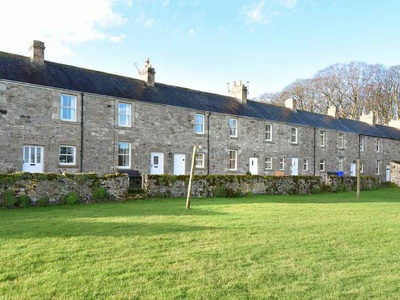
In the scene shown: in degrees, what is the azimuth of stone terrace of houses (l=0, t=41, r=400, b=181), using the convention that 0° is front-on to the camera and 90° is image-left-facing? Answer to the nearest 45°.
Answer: approximately 315°

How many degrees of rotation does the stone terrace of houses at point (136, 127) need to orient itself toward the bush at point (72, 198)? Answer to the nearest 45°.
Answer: approximately 45° to its right

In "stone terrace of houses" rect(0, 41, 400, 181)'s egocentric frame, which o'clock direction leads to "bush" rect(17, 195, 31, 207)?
The bush is roughly at 2 o'clock from the stone terrace of houses.

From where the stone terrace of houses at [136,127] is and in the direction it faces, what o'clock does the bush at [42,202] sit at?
The bush is roughly at 2 o'clock from the stone terrace of houses.

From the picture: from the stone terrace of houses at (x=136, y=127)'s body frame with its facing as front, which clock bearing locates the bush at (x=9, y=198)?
The bush is roughly at 2 o'clock from the stone terrace of houses.

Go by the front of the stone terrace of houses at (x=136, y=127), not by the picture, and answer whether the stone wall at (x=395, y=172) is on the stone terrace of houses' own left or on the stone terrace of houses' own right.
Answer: on the stone terrace of houses' own left
